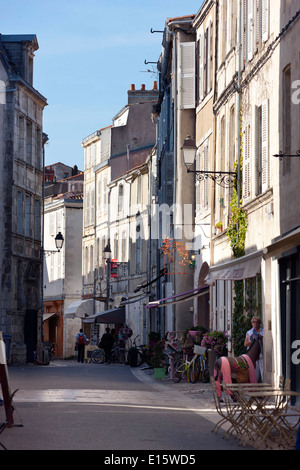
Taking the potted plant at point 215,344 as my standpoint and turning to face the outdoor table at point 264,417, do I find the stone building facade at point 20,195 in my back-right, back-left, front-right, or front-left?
back-right

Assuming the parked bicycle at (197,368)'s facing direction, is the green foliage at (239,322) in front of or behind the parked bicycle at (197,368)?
in front

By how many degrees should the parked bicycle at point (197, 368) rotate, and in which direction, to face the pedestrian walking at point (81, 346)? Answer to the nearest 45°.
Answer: approximately 135° to its left

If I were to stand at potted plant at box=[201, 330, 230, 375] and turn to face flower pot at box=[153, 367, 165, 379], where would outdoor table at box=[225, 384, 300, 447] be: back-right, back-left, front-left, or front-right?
back-left

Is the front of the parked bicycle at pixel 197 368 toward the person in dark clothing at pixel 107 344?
no

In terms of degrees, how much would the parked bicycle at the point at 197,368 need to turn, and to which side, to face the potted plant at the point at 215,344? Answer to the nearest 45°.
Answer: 0° — it already faces it

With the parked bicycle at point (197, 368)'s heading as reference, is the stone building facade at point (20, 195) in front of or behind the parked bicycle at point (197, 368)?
behind
